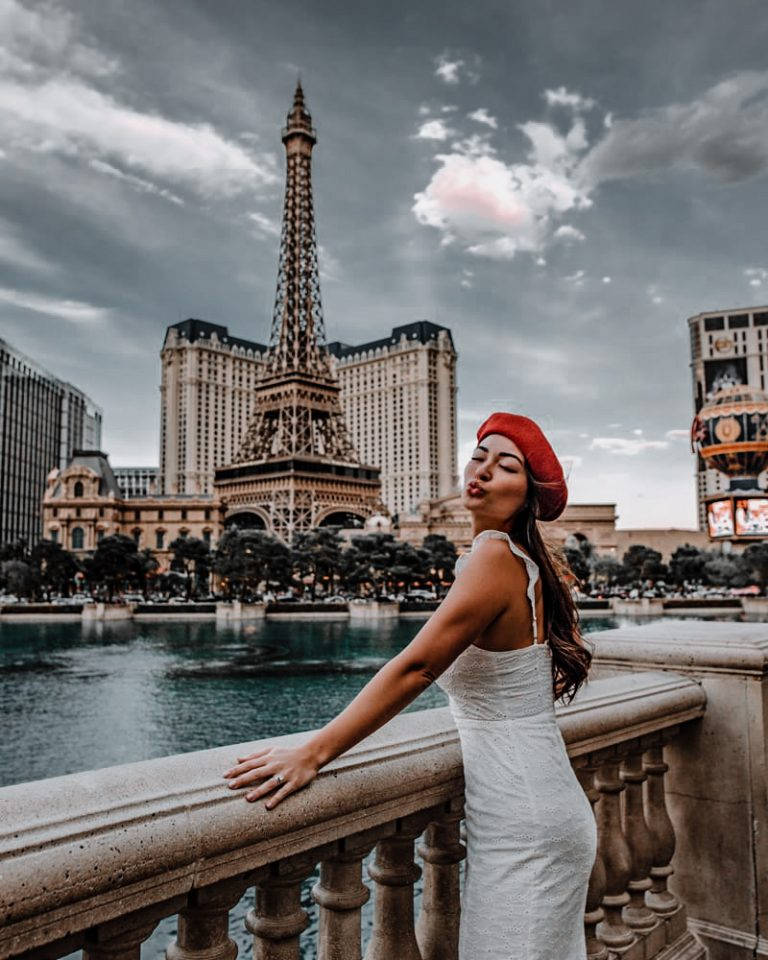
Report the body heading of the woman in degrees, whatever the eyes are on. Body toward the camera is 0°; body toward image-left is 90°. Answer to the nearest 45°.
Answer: approximately 90°
